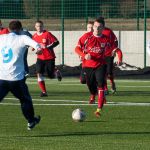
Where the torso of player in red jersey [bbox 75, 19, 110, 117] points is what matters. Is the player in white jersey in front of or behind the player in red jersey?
in front

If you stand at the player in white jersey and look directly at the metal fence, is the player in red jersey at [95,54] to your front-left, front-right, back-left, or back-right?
front-right

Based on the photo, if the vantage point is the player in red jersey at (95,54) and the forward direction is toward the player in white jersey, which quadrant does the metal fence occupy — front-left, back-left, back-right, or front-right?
back-right

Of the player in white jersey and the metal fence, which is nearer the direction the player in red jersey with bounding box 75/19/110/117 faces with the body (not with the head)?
the player in white jersey

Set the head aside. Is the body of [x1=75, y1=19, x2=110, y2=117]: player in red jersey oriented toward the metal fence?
no

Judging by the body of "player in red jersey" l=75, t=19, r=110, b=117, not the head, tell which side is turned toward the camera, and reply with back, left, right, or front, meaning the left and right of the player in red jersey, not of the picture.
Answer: front

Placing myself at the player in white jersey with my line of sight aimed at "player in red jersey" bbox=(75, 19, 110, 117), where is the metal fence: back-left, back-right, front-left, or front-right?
front-left

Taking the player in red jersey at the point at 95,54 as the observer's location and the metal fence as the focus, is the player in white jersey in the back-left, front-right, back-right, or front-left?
back-left
